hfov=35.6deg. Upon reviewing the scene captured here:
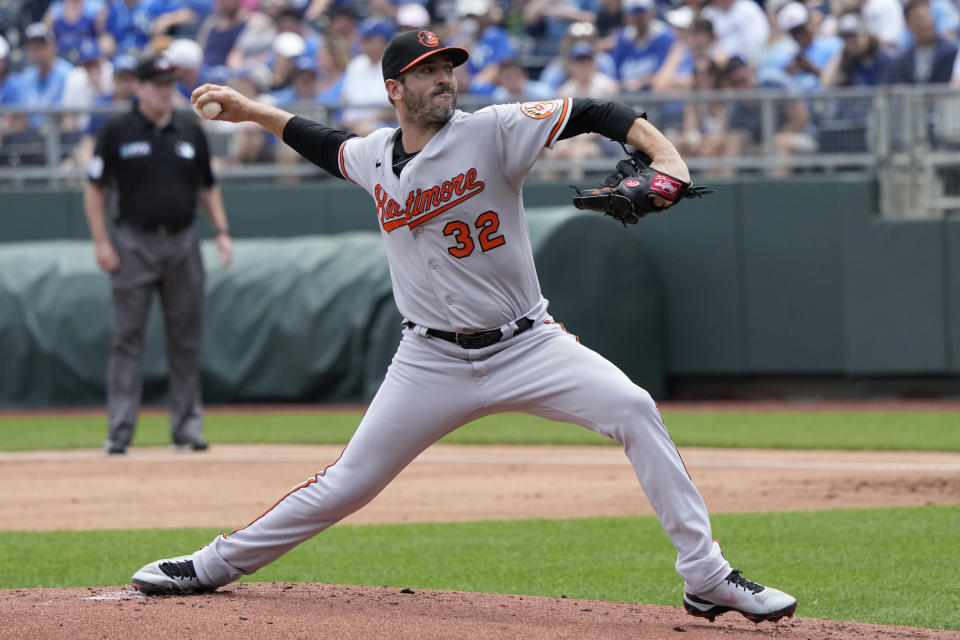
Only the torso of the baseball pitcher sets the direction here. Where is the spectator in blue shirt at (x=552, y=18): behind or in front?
behind

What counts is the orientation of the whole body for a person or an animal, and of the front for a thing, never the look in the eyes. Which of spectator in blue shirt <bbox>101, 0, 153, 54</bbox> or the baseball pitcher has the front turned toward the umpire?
the spectator in blue shirt

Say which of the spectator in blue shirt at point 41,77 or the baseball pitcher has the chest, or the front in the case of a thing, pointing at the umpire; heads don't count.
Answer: the spectator in blue shirt

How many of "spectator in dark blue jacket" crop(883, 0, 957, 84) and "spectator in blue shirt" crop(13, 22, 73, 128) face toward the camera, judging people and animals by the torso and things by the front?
2

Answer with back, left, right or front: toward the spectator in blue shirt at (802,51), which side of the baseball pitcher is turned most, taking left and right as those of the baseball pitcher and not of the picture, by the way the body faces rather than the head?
back

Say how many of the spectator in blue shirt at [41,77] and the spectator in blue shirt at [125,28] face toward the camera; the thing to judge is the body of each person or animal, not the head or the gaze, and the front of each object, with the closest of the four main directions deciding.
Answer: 2

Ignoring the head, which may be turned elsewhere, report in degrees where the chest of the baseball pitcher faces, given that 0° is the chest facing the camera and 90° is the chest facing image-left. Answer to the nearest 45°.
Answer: approximately 0°

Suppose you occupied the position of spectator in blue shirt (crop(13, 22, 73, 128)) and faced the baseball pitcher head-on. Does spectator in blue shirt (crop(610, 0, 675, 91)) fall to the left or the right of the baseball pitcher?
left

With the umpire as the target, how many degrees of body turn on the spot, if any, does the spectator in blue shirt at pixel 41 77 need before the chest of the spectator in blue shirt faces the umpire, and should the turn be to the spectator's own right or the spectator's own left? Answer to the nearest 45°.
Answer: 0° — they already face them
